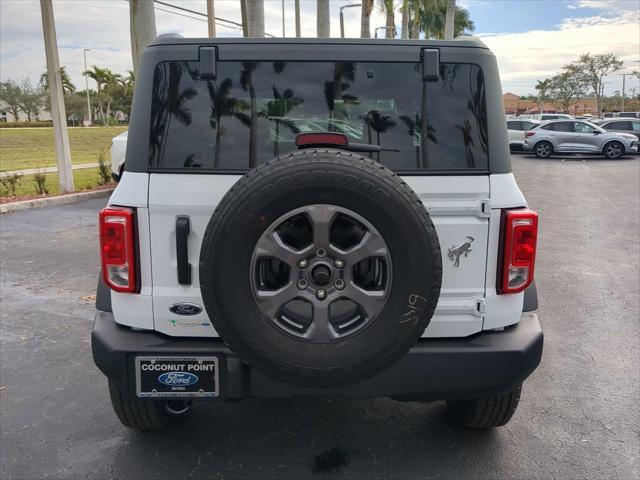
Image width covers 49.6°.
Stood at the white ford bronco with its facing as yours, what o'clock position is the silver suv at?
The silver suv is roughly at 1 o'clock from the white ford bronco.

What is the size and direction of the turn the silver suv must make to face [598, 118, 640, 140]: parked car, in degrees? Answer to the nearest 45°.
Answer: approximately 45° to its left

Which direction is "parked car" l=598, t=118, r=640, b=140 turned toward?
to the viewer's right

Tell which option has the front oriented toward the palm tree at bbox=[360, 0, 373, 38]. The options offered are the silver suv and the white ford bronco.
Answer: the white ford bronco

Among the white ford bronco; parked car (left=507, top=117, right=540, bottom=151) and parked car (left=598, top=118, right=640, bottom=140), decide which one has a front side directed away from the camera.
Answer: the white ford bronco

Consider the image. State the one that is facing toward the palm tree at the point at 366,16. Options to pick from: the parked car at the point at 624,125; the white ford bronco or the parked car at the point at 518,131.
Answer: the white ford bronco

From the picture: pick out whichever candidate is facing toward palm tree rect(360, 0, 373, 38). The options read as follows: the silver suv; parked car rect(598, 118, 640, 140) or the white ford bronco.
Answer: the white ford bronco

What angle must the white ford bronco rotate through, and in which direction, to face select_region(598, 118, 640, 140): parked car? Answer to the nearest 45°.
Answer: approximately 45° to its right

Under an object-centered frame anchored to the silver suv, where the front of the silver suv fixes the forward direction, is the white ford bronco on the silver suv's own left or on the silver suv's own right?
on the silver suv's own right

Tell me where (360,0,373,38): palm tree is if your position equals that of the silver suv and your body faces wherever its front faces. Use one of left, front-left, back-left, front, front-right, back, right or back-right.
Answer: back

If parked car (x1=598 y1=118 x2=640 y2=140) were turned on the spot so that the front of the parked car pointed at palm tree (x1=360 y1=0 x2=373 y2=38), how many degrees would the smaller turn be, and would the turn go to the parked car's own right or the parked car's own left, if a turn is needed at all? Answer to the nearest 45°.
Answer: approximately 180°
